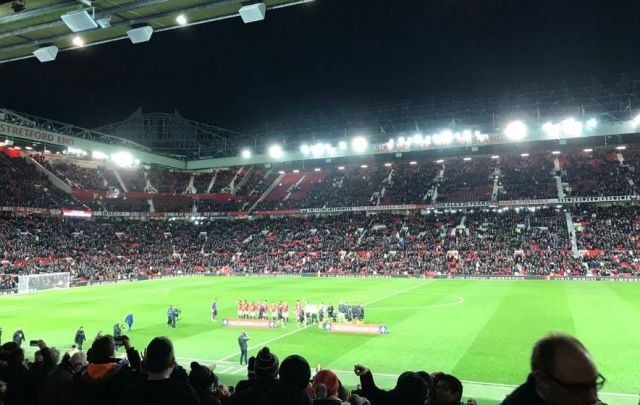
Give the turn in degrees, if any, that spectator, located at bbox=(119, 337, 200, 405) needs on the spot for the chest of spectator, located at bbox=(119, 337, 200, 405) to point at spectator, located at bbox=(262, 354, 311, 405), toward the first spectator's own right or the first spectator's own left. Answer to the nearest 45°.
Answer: approximately 90° to the first spectator's own right

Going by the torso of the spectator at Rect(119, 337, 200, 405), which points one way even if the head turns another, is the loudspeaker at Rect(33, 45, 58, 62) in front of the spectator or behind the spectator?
in front

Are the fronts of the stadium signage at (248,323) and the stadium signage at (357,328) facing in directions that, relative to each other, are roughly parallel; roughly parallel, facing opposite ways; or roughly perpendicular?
roughly parallel

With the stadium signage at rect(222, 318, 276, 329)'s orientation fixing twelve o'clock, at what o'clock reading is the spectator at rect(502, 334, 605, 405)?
The spectator is roughly at 12 o'clock from the stadium signage.

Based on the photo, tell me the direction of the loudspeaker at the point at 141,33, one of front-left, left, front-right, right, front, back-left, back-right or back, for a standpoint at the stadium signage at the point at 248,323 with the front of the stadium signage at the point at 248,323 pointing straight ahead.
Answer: front

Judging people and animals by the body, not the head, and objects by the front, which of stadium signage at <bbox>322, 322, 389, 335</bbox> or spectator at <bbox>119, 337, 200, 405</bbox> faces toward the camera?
the stadium signage

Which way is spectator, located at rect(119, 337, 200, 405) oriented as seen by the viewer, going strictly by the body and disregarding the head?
away from the camera

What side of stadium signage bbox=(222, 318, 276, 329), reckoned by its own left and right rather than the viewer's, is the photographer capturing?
front

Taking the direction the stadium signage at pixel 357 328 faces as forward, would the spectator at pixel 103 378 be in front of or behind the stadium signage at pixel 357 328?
in front

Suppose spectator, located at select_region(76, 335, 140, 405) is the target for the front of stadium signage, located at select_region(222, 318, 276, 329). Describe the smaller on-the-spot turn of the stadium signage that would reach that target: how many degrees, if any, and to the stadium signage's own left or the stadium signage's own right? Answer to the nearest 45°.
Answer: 0° — it already faces them

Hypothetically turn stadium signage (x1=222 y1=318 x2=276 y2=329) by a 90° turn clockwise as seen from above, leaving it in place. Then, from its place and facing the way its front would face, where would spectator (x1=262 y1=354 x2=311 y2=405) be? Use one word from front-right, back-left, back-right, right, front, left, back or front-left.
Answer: left

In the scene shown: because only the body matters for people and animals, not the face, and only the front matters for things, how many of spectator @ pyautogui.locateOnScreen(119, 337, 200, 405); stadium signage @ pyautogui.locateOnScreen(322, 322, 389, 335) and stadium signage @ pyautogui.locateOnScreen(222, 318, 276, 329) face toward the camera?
2

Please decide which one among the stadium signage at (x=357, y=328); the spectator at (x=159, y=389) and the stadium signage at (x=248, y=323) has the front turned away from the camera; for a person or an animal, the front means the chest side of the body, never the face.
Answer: the spectator

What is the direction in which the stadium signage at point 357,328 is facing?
toward the camera

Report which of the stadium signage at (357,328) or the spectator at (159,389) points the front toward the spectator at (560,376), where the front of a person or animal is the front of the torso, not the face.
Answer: the stadium signage
